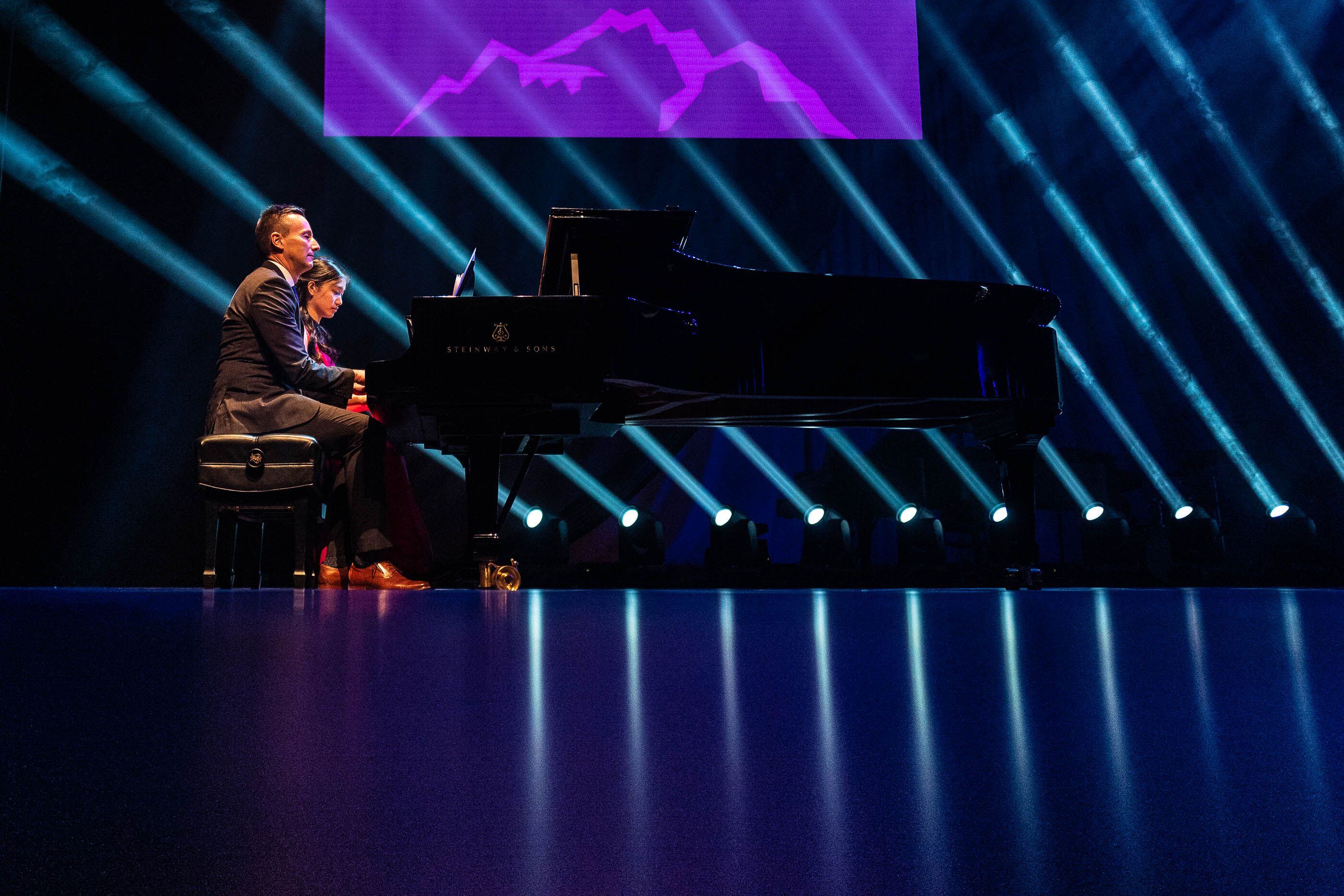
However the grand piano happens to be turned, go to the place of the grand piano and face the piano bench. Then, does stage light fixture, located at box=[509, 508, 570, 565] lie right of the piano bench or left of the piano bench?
right

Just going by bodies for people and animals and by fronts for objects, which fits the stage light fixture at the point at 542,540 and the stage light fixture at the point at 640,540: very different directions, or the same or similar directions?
same or similar directions

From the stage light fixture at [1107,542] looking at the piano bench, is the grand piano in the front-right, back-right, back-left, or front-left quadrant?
front-left

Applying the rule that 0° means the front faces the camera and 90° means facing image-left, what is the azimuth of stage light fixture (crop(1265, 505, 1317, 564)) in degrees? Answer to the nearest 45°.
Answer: approximately 45°

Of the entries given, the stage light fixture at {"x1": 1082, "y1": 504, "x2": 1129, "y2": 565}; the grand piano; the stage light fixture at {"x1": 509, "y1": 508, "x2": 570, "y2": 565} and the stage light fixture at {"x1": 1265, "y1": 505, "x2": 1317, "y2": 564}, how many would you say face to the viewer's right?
0

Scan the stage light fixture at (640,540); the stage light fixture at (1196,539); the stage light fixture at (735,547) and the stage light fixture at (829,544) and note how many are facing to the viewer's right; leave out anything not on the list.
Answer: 0

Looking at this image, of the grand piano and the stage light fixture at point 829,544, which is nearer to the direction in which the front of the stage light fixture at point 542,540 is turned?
the grand piano

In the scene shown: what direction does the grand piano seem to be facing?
to the viewer's left

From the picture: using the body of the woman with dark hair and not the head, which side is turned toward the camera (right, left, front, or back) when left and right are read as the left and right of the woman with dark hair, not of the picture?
right

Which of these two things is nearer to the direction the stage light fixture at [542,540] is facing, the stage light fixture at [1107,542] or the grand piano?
the grand piano

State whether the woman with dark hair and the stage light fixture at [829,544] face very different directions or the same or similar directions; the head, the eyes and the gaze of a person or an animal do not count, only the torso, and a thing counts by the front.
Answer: very different directions

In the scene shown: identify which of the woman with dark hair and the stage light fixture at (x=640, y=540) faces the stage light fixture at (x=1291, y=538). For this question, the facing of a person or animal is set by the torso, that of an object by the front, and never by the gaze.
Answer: the woman with dark hair

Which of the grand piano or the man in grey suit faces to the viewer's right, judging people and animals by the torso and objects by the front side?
the man in grey suit

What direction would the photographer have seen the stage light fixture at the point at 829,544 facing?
facing the viewer and to the left of the viewer

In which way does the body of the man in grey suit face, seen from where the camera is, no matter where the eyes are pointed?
to the viewer's right

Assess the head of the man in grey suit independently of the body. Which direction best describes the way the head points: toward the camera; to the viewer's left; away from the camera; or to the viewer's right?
to the viewer's right
